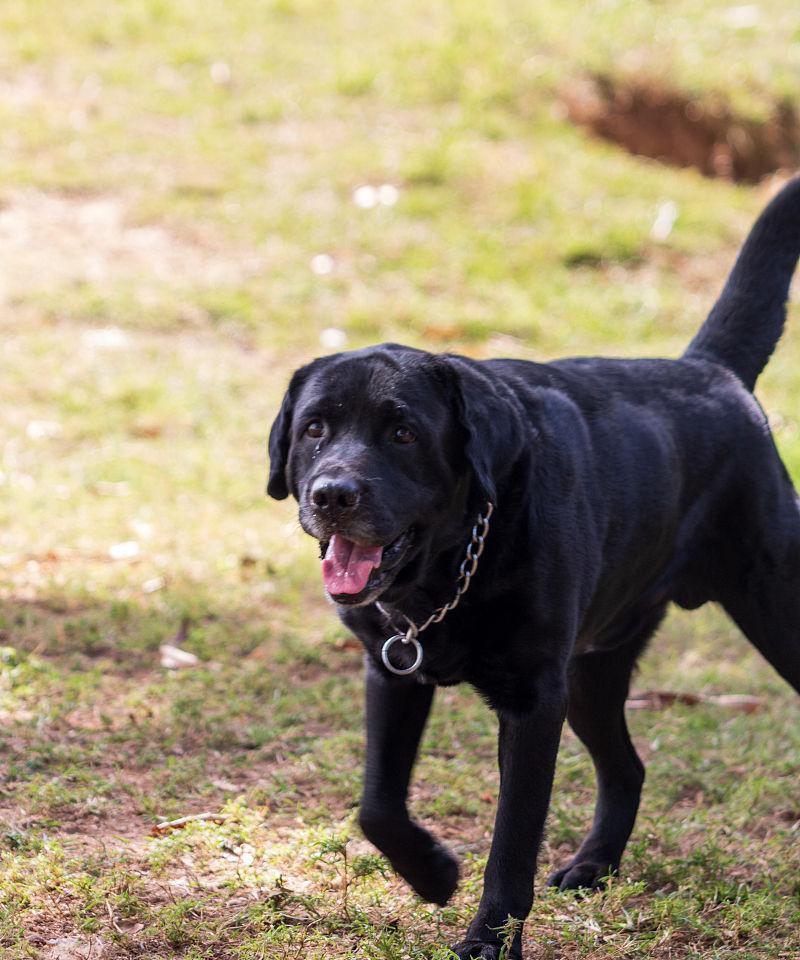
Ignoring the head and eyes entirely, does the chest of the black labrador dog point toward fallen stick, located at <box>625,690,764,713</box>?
no

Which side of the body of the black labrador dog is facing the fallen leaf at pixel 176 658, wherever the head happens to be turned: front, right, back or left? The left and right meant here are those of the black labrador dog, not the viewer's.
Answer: right

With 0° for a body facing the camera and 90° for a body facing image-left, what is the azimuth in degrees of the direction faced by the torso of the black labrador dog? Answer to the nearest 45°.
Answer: approximately 45°

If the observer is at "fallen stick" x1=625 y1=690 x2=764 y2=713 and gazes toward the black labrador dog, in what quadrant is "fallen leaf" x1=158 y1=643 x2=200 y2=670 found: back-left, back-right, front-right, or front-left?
front-right
